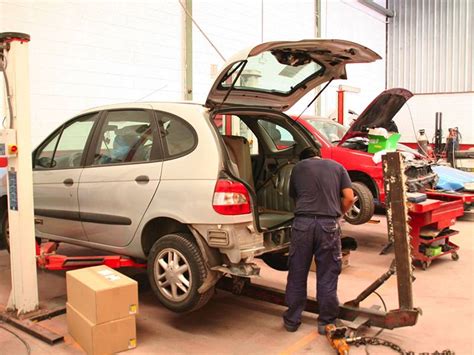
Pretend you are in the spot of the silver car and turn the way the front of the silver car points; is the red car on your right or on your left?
on your right

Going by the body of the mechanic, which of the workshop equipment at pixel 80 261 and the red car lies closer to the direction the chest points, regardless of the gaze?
the red car

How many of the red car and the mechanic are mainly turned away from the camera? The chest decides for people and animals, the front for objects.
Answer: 1

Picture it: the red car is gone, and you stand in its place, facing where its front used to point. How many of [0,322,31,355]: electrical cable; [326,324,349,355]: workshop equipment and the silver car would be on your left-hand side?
0

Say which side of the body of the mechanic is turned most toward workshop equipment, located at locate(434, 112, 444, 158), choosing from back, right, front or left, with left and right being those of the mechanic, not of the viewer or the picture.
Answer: front

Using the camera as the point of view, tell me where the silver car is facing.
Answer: facing away from the viewer and to the left of the viewer

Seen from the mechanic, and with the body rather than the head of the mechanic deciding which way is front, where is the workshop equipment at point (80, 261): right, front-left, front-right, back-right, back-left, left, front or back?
left

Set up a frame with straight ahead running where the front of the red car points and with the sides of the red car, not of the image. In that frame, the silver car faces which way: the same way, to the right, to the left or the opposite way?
the opposite way

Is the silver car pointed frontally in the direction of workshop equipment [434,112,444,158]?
no

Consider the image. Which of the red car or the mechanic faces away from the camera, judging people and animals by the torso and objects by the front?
the mechanic

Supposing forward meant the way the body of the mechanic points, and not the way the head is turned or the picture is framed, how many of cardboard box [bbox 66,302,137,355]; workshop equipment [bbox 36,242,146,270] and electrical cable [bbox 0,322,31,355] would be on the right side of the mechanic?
0

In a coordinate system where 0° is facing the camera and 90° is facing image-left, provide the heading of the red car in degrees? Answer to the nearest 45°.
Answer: approximately 315°

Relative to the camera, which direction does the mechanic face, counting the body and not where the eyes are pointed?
away from the camera

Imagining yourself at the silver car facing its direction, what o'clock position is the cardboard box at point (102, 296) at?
The cardboard box is roughly at 9 o'clock from the silver car.
